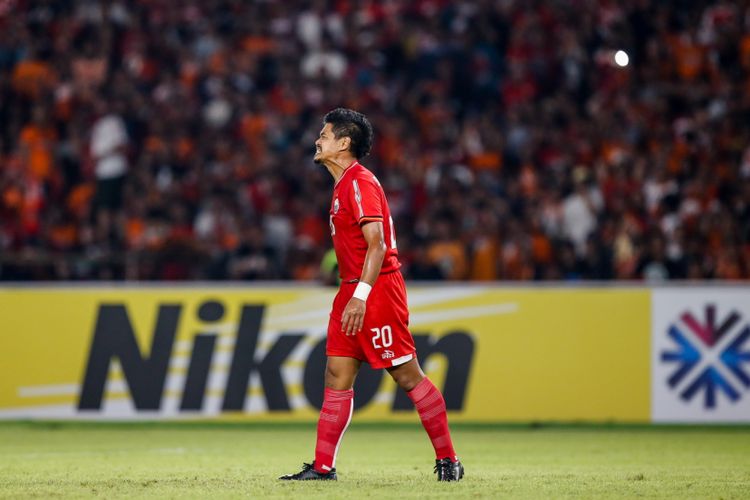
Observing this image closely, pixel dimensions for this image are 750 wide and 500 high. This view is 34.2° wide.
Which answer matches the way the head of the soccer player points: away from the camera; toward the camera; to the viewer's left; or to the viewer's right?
to the viewer's left

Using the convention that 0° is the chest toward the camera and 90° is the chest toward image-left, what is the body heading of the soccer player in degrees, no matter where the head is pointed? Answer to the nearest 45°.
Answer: approximately 90°
